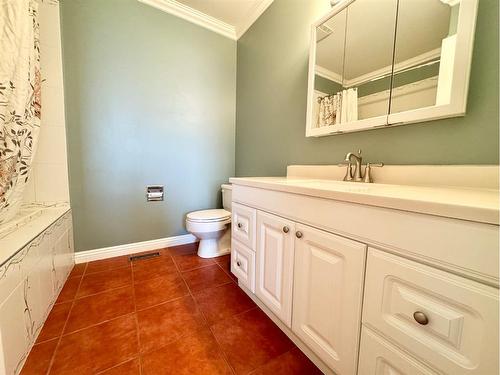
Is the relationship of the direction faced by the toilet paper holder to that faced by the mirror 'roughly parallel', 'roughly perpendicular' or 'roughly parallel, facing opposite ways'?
roughly perpendicular

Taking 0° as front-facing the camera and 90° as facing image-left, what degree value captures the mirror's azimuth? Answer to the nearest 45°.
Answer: approximately 45°

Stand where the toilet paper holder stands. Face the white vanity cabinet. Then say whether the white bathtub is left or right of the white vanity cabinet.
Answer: right

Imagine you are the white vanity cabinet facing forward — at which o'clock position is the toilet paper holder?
The toilet paper holder is roughly at 2 o'clock from the white vanity cabinet.

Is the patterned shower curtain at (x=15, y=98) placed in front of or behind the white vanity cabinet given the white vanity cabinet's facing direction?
in front

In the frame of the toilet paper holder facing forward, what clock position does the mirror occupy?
The mirror is roughly at 11 o'clock from the toilet paper holder.

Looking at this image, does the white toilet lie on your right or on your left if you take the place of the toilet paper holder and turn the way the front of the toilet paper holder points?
on your left

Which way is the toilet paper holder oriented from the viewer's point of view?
toward the camera

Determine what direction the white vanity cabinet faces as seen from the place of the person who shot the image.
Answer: facing the viewer and to the left of the viewer

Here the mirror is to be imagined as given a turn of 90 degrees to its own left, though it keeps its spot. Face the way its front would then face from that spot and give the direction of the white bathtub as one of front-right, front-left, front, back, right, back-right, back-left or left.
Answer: right

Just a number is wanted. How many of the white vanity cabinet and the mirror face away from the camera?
0

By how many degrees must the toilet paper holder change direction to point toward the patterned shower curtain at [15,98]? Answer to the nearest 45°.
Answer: approximately 45° to its right

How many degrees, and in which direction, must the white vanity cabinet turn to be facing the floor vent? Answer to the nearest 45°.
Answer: approximately 45° to its right
